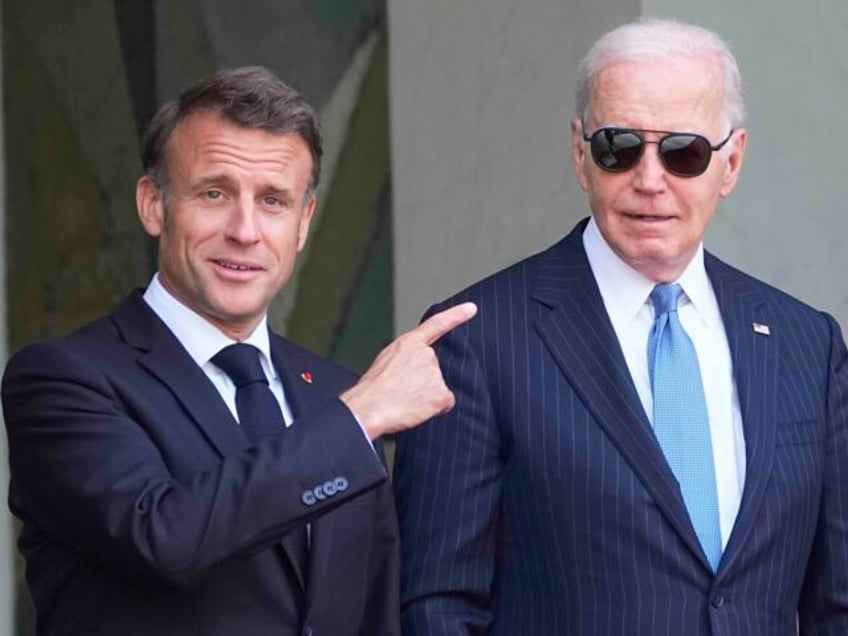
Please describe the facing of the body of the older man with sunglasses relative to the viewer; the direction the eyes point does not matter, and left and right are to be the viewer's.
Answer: facing the viewer and to the right of the viewer

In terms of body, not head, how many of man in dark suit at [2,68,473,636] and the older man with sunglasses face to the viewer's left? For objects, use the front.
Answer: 0

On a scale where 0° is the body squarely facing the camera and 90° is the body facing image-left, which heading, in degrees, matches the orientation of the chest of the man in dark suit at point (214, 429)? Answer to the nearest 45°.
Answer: approximately 315°

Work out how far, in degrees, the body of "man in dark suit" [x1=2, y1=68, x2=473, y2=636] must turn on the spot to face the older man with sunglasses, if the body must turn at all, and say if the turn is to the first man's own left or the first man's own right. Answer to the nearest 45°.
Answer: approximately 45° to the first man's own left

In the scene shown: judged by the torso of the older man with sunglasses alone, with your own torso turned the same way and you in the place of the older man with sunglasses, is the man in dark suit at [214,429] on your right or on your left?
on your right
